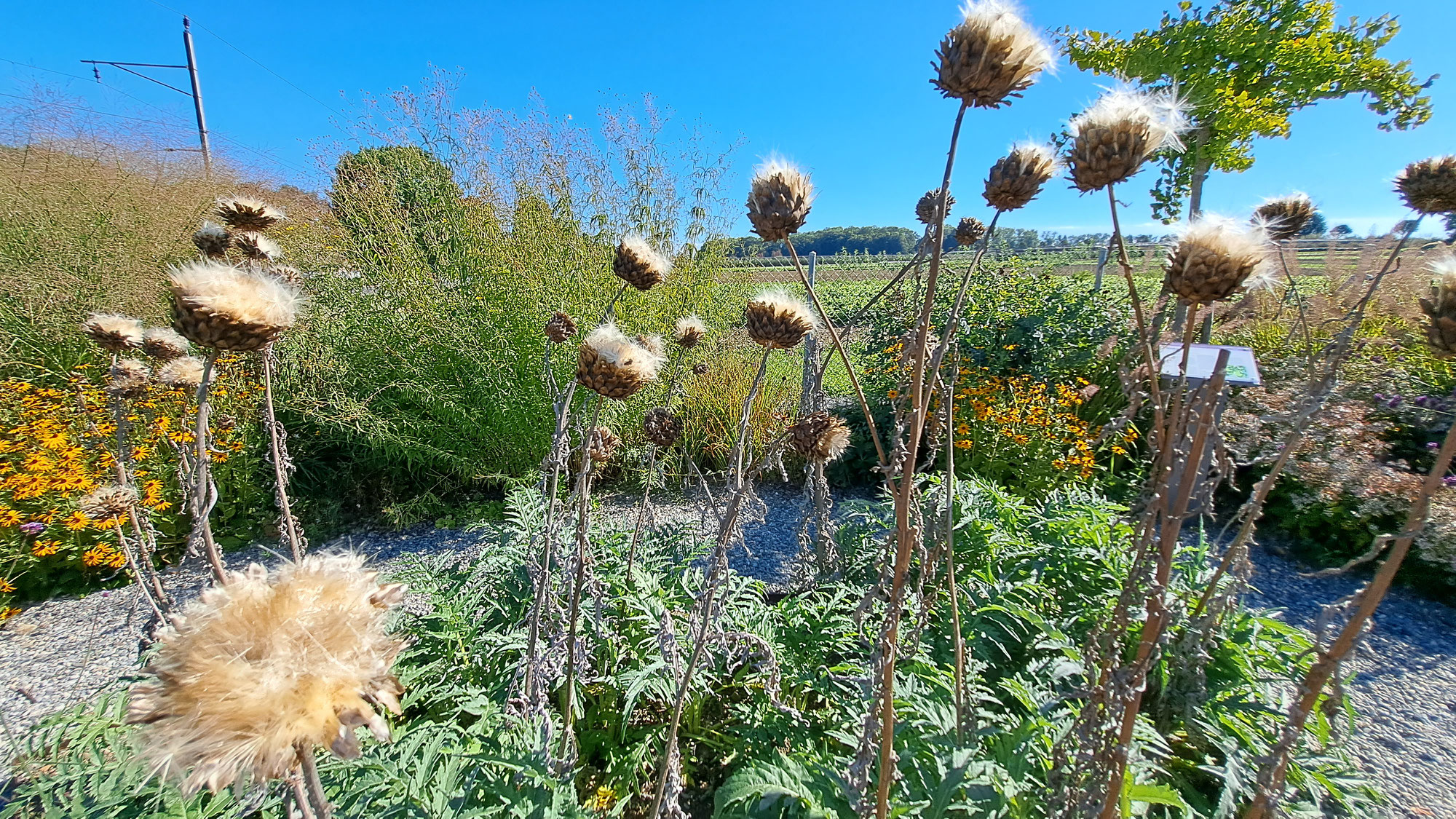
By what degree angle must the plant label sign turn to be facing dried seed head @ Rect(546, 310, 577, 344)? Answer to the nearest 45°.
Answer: approximately 90° to its right

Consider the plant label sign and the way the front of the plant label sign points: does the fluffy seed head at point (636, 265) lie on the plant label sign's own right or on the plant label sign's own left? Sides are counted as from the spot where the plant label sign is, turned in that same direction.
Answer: on the plant label sign's own right

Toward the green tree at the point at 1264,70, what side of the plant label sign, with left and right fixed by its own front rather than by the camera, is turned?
back

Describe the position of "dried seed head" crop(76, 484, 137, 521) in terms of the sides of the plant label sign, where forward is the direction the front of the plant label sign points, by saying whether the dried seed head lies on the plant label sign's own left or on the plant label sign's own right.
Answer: on the plant label sign's own right

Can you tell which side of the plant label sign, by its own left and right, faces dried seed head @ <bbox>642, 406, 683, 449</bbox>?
right

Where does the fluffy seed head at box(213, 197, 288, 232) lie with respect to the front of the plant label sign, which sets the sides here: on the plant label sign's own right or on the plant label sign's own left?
on the plant label sign's own right

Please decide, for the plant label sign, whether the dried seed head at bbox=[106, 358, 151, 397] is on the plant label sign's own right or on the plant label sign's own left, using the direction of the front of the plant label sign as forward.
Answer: on the plant label sign's own right

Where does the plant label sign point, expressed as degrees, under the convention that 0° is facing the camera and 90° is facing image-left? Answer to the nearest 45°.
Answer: approximately 0°

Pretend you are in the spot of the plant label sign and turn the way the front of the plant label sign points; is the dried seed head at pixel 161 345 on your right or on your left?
on your right
